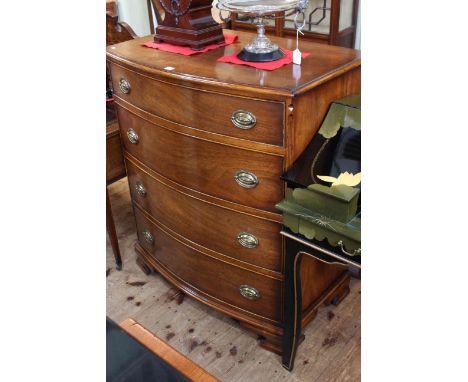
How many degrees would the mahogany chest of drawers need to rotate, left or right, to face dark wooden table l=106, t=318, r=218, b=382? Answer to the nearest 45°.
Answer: approximately 45° to its left

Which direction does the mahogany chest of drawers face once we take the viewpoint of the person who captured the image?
facing the viewer and to the left of the viewer
